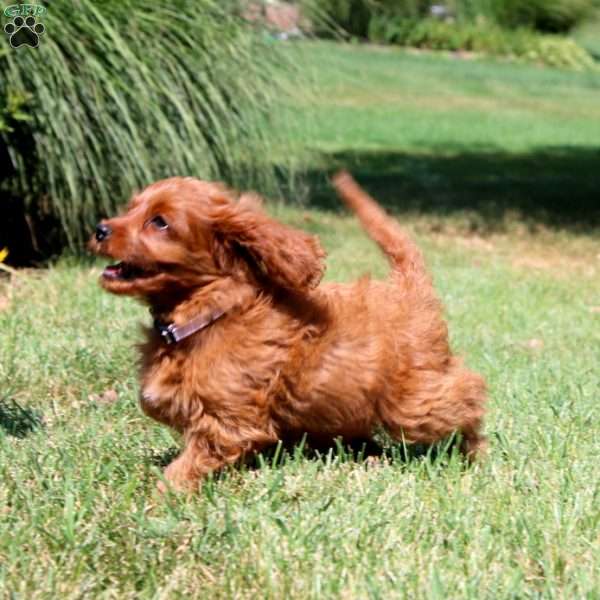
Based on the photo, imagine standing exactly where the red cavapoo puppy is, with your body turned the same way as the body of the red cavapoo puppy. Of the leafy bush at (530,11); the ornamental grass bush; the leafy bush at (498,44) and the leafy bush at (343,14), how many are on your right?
4

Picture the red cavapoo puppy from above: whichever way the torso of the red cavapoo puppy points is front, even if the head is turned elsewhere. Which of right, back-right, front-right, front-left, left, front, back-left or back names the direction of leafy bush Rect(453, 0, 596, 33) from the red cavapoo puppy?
right

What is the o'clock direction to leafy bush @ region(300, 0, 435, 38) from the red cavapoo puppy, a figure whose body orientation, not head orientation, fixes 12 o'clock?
The leafy bush is roughly at 3 o'clock from the red cavapoo puppy.

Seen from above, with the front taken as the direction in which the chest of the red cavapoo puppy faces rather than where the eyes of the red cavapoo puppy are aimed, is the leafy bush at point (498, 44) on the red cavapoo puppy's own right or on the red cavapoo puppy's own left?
on the red cavapoo puppy's own right

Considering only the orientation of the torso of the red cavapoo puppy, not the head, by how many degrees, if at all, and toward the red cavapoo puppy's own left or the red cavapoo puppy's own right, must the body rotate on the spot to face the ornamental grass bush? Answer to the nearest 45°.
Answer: approximately 90° to the red cavapoo puppy's own right

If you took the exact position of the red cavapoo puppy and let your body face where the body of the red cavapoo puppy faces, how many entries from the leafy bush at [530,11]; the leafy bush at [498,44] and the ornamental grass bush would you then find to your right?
3

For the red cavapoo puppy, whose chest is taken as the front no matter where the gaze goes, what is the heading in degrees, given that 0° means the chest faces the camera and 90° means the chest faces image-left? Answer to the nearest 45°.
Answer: approximately 90°
